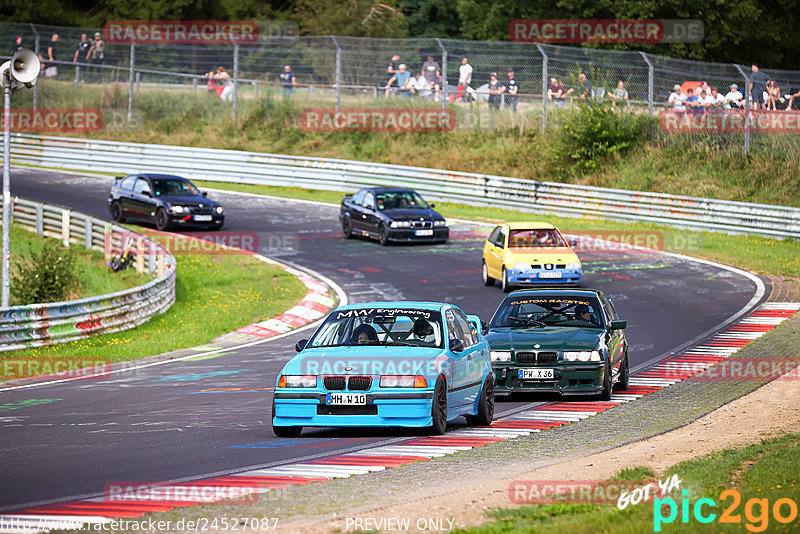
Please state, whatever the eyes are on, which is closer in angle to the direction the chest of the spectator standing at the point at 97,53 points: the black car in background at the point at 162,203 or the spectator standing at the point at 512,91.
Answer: the black car in background

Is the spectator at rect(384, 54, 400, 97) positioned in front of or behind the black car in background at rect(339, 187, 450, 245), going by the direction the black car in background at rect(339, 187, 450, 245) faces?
behind

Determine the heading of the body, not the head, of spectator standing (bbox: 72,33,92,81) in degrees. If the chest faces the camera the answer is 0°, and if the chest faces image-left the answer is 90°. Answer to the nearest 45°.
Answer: approximately 0°

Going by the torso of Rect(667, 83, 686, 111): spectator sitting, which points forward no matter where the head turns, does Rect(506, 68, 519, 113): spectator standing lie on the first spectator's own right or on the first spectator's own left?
on the first spectator's own right

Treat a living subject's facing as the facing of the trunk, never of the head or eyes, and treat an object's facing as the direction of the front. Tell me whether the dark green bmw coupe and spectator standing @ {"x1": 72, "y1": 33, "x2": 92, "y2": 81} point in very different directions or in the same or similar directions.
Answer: same or similar directions

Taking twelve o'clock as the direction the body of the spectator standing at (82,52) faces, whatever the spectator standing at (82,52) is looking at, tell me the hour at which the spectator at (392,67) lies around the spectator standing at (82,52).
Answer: the spectator at (392,67) is roughly at 10 o'clock from the spectator standing at (82,52).

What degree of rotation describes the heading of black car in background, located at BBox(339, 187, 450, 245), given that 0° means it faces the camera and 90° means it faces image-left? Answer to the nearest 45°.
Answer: approximately 315°

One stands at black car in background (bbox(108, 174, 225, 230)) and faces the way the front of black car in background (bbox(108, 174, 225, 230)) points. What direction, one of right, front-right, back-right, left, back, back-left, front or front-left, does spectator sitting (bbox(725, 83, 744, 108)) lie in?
front-left

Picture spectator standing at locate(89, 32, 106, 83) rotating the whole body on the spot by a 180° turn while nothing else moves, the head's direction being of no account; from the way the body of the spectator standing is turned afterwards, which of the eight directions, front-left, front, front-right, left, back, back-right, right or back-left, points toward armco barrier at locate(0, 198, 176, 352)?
back

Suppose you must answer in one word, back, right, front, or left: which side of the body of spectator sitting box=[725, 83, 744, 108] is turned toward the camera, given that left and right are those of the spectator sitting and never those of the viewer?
front

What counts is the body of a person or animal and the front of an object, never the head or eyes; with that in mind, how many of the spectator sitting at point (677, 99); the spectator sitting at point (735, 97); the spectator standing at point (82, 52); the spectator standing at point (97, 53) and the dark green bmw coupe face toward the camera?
5

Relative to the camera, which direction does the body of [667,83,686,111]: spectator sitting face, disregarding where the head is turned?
toward the camera

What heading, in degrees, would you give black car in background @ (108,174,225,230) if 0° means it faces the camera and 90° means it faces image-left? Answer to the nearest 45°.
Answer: approximately 315°

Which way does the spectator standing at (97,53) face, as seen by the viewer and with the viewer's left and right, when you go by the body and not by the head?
facing the viewer

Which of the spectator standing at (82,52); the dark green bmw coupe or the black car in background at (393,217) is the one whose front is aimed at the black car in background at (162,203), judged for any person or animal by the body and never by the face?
the spectator standing

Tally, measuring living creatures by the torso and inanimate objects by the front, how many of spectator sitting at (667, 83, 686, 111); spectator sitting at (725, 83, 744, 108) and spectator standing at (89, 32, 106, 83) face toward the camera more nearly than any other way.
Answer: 3

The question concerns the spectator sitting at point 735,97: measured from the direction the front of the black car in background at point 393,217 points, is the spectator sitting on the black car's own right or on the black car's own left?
on the black car's own left

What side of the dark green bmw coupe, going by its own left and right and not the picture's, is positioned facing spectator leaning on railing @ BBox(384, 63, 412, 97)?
back

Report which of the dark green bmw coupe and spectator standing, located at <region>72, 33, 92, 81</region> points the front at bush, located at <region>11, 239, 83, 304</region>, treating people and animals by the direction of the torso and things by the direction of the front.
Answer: the spectator standing
